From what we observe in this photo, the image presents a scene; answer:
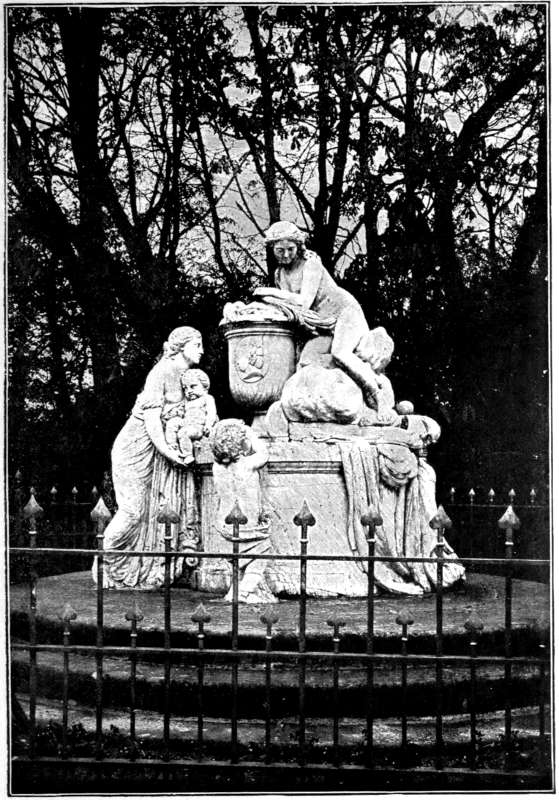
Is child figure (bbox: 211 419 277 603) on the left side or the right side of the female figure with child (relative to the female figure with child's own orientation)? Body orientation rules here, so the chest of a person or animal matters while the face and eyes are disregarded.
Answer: on its right

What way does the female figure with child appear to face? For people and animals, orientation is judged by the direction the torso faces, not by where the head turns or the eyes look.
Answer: to the viewer's right

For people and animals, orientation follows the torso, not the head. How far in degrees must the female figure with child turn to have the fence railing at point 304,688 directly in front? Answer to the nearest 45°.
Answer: approximately 90° to its right
